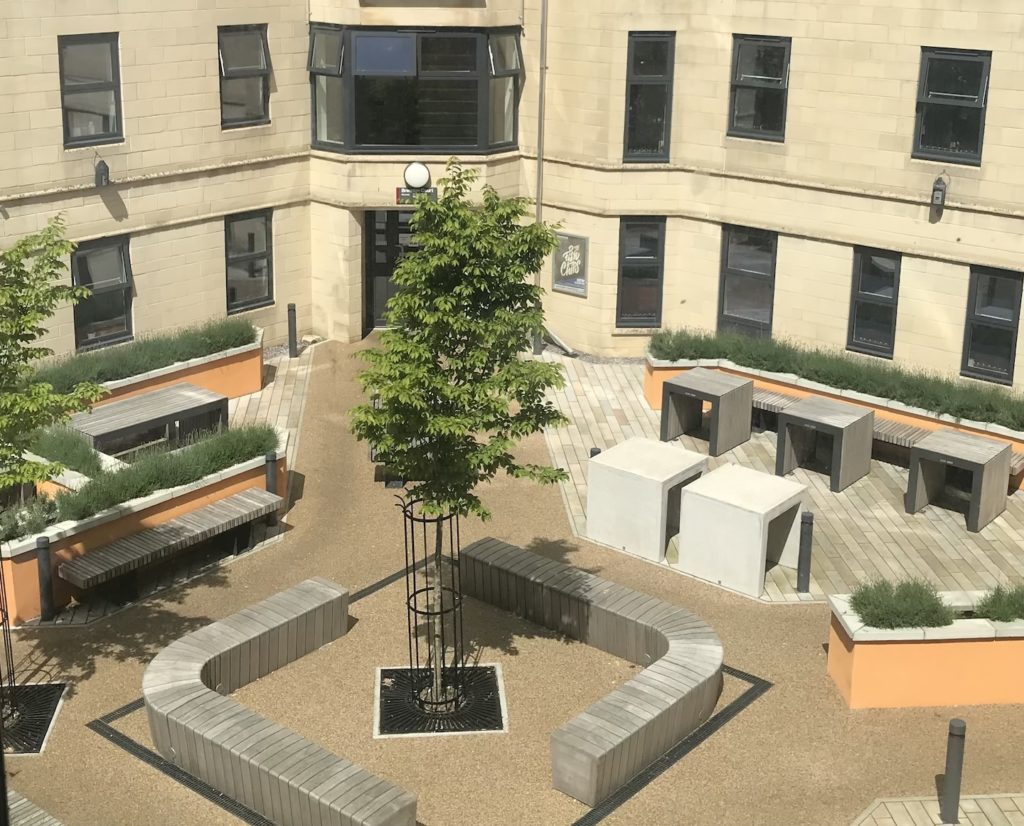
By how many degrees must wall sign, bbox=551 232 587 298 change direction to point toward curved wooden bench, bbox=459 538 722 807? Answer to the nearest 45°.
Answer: approximately 45° to its left

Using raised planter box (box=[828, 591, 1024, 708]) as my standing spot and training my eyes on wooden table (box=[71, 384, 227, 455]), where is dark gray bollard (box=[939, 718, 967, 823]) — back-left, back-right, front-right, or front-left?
back-left

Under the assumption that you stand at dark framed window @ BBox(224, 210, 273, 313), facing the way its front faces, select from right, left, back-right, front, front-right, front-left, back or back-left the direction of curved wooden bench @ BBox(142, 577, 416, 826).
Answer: front-right

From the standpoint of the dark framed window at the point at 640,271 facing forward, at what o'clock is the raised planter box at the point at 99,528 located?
The raised planter box is roughly at 1 o'clock from the dark framed window.

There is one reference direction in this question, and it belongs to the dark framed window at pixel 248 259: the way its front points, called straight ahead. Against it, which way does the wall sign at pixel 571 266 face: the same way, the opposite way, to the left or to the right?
to the right

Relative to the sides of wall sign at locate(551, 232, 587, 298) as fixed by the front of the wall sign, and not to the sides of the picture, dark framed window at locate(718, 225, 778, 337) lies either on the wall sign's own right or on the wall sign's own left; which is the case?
on the wall sign's own left

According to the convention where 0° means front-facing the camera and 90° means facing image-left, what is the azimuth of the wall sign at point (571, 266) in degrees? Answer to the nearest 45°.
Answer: approximately 45°

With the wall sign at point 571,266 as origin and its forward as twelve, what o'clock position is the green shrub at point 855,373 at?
The green shrub is roughly at 9 o'clock from the wall sign.

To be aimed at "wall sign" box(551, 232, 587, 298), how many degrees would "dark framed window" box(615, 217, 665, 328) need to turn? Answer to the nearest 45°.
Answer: approximately 90° to its right

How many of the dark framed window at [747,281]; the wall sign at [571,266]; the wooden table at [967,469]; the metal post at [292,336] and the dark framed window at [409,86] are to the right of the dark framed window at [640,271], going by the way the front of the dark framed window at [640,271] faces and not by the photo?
3

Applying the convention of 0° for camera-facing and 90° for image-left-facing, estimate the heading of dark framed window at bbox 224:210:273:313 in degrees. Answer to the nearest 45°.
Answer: approximately 315°
